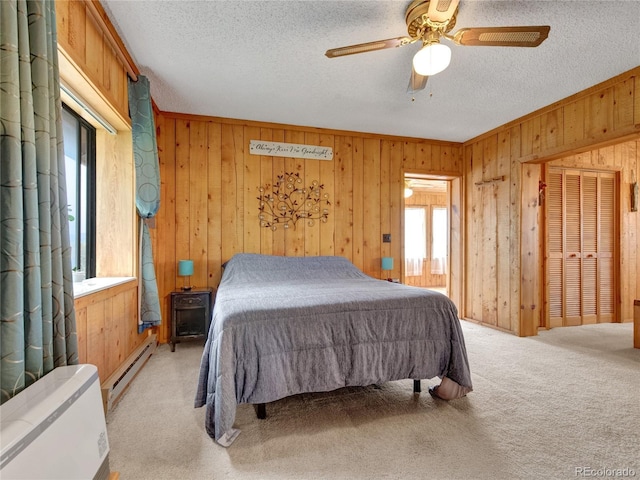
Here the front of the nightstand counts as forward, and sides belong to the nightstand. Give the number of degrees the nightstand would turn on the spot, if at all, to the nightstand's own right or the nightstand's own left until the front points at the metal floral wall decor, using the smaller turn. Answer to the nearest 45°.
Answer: approximately 90° to the nightstand's own left

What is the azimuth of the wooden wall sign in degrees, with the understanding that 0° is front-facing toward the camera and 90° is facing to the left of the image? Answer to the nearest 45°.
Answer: approximately 0°

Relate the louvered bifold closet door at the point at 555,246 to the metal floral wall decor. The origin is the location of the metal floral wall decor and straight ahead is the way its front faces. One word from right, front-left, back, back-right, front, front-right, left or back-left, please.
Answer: left

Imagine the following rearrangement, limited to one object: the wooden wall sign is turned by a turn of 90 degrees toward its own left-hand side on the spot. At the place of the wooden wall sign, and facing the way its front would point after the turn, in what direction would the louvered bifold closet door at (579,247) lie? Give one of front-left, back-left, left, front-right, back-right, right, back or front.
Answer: front

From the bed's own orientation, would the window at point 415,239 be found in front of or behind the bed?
behind
